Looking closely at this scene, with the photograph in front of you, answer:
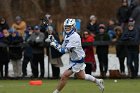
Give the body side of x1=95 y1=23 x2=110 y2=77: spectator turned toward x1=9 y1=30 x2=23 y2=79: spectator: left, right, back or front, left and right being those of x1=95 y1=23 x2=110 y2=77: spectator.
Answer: right

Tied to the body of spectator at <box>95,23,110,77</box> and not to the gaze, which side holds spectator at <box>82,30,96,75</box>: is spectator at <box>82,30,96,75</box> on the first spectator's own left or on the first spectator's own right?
on the first spectator's own right

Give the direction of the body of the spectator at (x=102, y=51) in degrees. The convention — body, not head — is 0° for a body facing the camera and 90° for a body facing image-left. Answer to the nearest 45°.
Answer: approximately 0°

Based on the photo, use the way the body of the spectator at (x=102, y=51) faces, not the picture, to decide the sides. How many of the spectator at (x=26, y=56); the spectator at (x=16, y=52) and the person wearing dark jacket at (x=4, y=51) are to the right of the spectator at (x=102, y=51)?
3

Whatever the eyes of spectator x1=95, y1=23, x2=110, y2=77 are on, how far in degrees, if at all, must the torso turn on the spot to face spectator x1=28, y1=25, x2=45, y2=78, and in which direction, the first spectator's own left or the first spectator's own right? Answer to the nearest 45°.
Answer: approximately 90° to the first spectator's own right

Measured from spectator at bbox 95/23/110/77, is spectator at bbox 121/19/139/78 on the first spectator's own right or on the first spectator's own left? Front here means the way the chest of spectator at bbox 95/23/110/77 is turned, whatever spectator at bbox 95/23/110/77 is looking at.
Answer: on the first spectator's own left

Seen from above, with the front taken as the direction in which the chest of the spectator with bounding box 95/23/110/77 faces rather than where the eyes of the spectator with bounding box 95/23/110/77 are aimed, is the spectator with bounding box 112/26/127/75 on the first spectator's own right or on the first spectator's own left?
on the first spectator's own left

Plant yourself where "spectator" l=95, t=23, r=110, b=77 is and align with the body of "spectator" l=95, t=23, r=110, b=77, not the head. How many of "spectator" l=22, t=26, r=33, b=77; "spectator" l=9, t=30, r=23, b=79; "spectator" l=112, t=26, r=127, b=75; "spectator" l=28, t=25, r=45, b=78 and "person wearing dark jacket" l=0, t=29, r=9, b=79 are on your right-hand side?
4

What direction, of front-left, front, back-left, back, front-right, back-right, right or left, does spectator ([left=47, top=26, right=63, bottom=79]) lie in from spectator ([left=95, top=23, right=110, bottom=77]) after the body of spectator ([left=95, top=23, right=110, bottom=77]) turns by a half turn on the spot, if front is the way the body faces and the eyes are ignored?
left

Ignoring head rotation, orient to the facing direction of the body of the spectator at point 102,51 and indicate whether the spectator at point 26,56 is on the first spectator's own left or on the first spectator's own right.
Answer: on the first spectator's own right

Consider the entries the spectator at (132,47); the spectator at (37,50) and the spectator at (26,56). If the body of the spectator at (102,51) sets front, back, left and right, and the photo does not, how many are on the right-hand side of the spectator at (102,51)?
2

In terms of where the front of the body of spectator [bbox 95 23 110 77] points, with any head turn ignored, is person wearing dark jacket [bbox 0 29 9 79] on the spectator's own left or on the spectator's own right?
on the spectator's own right
